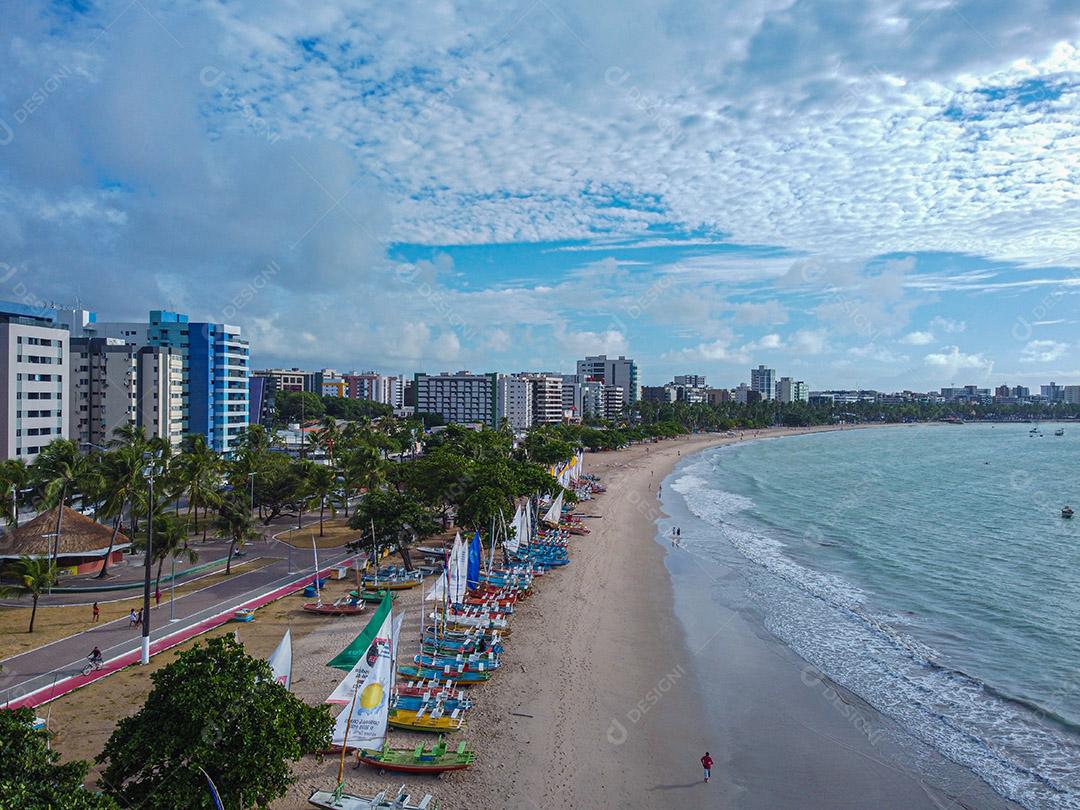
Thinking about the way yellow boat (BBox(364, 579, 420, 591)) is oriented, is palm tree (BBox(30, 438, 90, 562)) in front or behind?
behind

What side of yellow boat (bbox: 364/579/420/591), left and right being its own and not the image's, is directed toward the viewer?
right

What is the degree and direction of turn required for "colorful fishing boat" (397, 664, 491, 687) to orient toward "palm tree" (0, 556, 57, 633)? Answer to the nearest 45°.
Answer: approximately 180°

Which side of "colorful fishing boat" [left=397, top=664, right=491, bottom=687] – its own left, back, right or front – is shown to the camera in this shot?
right

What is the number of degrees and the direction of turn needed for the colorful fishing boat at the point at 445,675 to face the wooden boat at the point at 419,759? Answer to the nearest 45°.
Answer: approximately 90° to its right

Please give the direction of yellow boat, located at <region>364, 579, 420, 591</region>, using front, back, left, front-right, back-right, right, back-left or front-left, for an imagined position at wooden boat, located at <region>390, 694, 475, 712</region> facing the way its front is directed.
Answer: left
